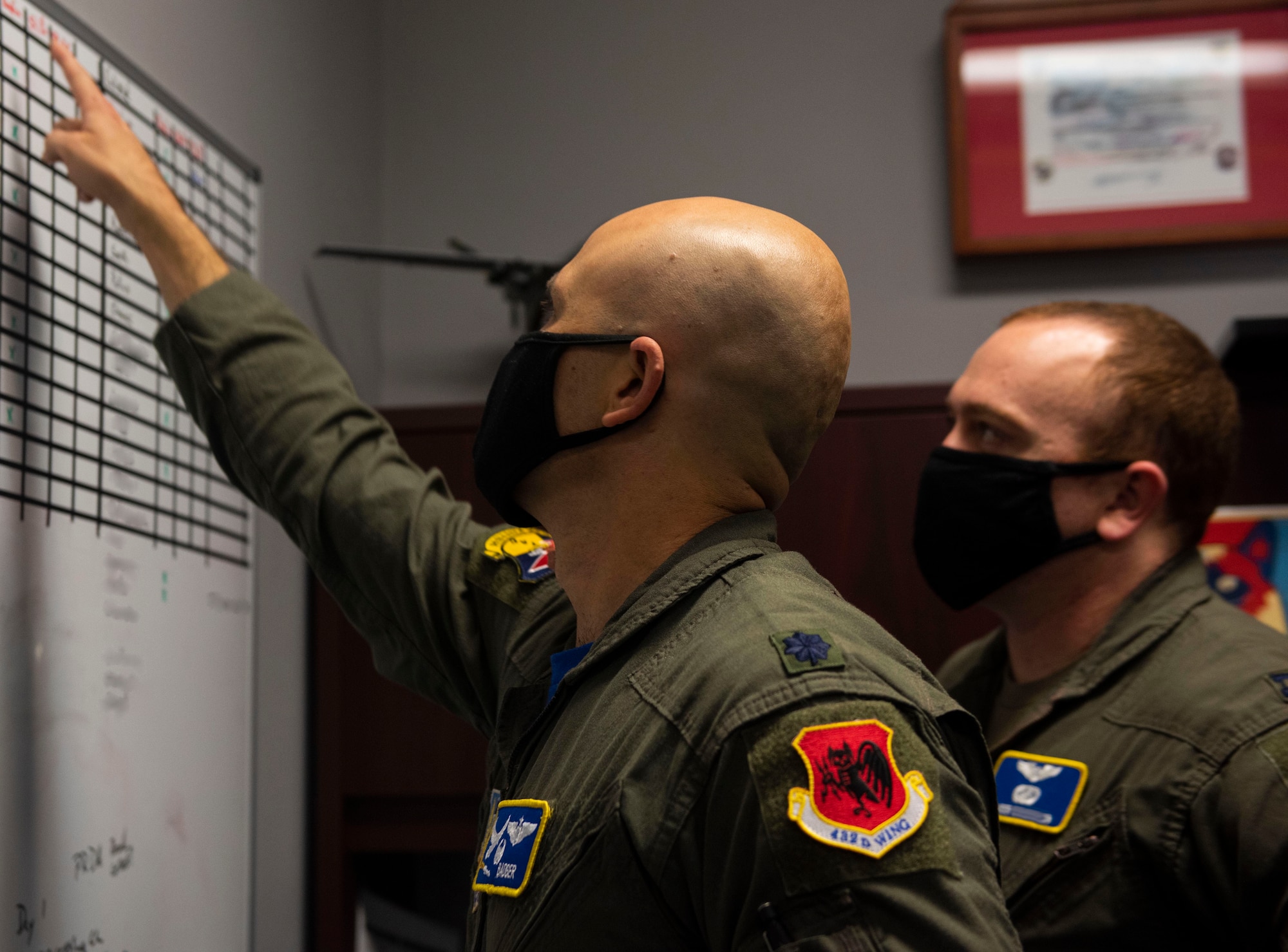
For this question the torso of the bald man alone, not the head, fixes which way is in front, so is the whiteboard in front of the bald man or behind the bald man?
in front

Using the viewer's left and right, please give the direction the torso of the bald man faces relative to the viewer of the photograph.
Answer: facing to the left of the viewer

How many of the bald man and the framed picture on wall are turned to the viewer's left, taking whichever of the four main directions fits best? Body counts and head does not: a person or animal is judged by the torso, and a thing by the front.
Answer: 1

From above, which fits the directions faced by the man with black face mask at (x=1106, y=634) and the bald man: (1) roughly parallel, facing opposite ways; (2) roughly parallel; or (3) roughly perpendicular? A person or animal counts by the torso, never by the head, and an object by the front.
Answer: roughly parallel

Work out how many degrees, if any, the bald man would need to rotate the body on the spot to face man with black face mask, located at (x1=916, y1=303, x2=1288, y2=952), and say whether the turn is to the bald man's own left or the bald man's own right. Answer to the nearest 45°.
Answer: approximately 135° to the bald man's own right

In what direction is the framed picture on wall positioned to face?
toward the camera

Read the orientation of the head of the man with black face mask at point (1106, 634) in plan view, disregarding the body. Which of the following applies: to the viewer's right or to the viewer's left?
to the viewer's left

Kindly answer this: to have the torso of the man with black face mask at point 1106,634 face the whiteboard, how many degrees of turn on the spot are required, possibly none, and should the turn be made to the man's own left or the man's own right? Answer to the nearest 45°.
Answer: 0° — they already face it

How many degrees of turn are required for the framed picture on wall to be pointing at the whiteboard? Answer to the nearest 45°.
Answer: approximately 45° to its right

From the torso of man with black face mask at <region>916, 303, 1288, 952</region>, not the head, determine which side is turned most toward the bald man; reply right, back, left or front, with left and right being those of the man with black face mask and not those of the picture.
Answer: front

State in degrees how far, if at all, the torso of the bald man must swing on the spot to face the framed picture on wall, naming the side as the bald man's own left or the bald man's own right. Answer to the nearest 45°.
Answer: approximately 135° to the bald man's own right

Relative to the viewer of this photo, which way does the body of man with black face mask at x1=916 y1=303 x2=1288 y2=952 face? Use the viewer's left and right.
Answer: facing the viewer and to the left of the viewer

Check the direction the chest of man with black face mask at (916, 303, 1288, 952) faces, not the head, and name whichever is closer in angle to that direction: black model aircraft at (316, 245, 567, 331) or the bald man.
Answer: the bald man

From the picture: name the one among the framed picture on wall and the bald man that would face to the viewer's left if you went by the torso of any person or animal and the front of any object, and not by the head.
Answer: the bald man
